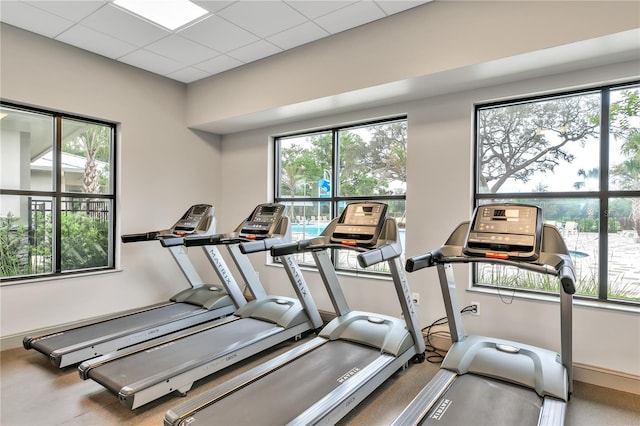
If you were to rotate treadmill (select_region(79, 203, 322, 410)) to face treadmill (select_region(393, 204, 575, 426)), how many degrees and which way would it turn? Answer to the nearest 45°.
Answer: approximately 90° to its right

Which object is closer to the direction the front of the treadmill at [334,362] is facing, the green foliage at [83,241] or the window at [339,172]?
the window

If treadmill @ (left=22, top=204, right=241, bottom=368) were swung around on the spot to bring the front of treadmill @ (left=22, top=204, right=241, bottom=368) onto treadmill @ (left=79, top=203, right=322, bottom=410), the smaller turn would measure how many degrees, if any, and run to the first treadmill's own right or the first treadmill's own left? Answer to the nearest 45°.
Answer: approximately 90° to the first treadmill's own right

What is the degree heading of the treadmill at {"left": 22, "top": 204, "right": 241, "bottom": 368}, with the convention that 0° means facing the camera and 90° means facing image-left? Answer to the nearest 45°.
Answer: approximately 225°

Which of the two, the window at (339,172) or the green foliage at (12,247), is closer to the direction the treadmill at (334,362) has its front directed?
the window

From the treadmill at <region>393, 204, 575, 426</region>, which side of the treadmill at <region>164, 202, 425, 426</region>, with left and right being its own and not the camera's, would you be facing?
right

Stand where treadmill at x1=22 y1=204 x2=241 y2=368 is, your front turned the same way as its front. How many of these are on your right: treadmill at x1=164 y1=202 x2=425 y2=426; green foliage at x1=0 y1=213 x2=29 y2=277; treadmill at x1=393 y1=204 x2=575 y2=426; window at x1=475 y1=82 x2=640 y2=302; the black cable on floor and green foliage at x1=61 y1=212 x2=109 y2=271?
4

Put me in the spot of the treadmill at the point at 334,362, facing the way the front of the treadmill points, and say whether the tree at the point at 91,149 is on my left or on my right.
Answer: on my left

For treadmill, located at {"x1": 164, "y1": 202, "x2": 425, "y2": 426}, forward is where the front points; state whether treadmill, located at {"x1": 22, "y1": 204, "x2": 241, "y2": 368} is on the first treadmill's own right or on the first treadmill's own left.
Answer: on the first treadmill's own left

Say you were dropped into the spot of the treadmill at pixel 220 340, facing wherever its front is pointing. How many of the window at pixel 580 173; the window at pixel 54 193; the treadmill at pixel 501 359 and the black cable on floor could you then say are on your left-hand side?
1

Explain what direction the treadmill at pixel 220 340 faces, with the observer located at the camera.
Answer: facing away from the viewer and to the right of the viewer

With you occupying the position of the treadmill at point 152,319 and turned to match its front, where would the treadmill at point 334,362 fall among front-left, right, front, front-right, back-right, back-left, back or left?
right
